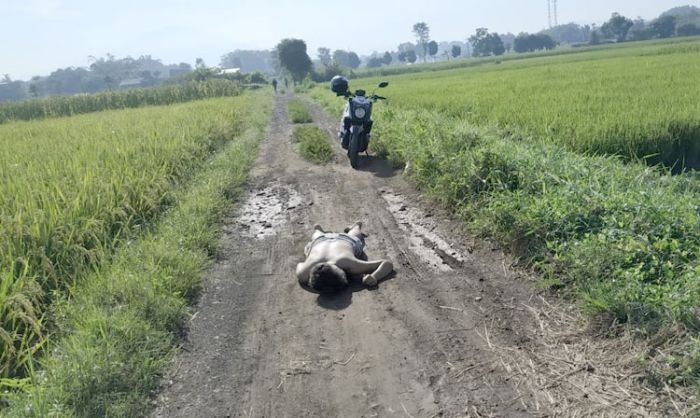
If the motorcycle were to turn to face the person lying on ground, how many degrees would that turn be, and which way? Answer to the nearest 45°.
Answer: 0° — it already faces them

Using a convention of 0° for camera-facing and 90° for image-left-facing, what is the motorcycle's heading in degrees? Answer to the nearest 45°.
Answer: approximately 0°
